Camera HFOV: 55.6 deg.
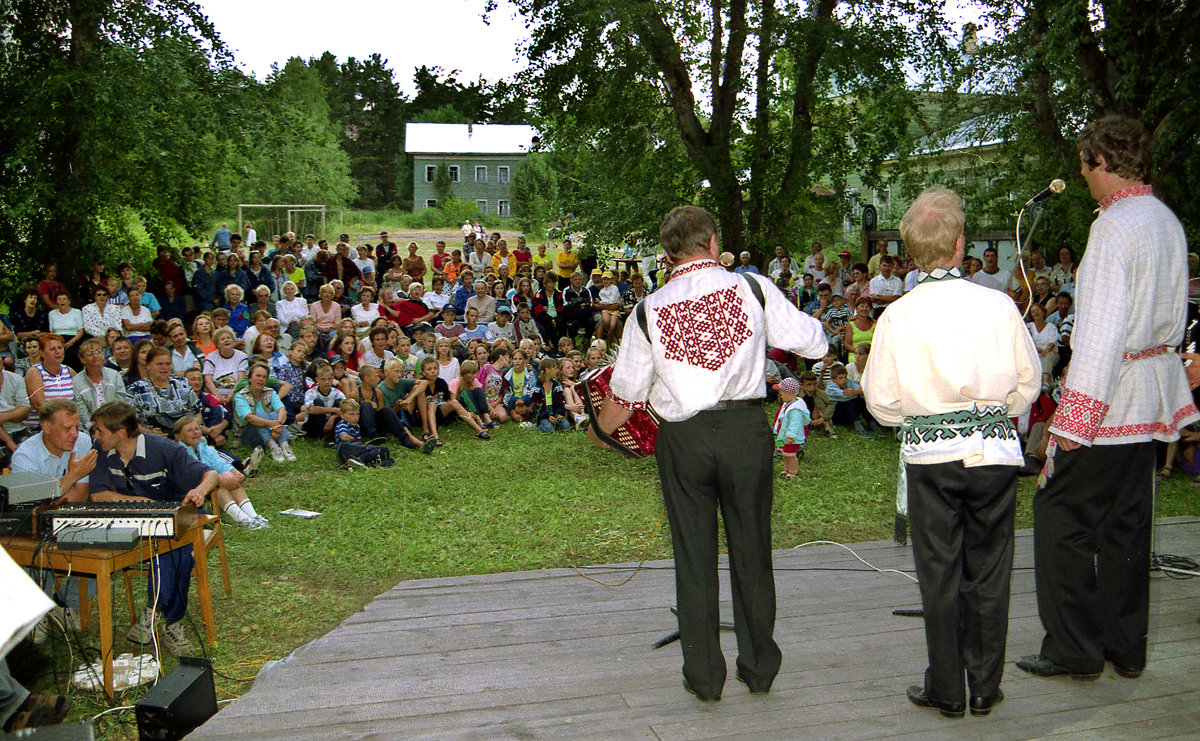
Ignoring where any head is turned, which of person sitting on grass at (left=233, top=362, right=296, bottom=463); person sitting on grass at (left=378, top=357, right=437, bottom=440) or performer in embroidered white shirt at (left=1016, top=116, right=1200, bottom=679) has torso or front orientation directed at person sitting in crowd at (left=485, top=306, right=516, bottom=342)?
the performer in embroidered white shirt

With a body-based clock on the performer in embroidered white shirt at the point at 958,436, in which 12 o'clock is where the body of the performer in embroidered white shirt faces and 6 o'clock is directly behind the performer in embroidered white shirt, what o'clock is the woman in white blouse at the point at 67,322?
The woman in white blouse is roughly at 10 o'clock from the performer in embroidered white shirt.

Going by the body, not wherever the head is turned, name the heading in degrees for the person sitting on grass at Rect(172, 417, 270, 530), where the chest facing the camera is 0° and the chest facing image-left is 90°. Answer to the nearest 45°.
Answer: approximately 315°

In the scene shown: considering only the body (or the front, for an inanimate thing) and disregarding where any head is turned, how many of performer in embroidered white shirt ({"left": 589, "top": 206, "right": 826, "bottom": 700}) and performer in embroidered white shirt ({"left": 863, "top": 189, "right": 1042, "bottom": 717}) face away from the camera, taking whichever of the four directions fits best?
2

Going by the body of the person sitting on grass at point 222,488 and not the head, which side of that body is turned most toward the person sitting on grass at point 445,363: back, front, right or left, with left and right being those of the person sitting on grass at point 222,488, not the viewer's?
left

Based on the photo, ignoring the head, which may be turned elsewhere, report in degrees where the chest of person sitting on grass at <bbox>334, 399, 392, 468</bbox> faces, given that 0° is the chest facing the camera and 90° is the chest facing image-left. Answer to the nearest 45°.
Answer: approximately 315°

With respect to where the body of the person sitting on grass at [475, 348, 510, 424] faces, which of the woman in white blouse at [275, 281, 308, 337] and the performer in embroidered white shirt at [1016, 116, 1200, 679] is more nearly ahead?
the performer in embroidered white shirt

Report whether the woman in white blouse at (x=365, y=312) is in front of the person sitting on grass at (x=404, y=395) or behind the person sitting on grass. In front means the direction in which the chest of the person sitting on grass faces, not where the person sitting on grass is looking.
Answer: behind

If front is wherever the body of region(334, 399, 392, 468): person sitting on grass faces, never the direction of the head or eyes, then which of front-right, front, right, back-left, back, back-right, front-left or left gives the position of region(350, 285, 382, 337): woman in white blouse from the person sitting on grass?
back-left

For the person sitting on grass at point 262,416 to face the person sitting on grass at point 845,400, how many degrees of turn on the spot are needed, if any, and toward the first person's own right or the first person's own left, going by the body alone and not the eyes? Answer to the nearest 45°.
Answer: approximately 45° to the first person's own left
